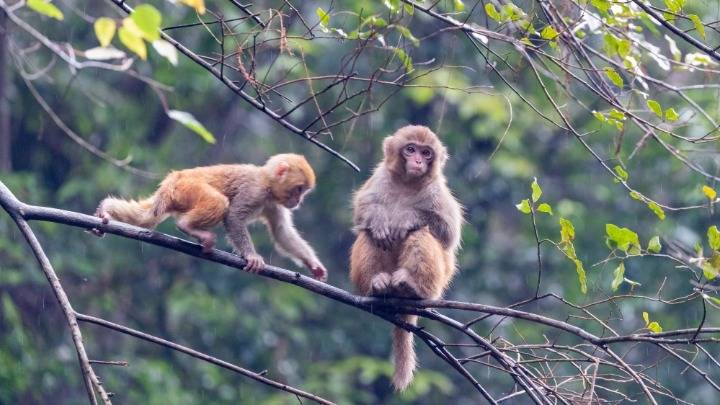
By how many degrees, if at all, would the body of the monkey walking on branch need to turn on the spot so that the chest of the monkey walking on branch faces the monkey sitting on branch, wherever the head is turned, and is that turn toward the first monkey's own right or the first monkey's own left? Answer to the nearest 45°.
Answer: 0° — it already faces it

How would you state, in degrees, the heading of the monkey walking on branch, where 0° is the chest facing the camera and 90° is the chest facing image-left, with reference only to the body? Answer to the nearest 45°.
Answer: approximately 270°

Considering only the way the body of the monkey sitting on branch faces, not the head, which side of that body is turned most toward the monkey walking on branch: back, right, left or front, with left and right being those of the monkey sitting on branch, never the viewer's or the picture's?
right

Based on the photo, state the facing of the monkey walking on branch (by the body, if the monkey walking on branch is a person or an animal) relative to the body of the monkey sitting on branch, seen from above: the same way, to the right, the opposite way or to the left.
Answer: to the left

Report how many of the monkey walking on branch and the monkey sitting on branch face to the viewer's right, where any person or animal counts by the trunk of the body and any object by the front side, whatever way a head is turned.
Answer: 1

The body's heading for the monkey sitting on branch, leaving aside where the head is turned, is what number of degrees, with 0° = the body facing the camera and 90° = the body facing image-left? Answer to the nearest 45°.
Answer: approximately 0°
